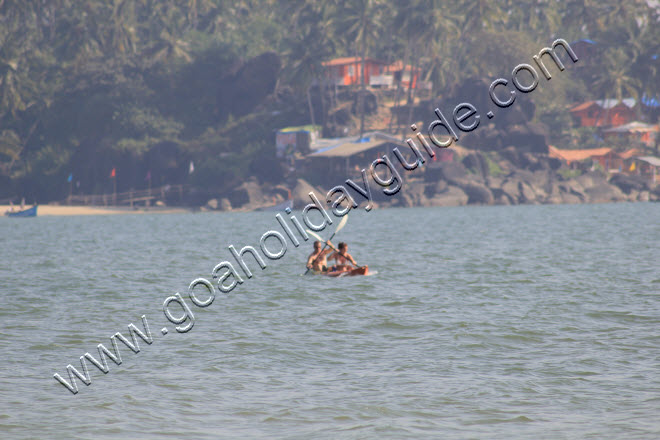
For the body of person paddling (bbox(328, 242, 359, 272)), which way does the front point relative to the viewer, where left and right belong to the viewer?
facing the viewer and to the right of the viewer

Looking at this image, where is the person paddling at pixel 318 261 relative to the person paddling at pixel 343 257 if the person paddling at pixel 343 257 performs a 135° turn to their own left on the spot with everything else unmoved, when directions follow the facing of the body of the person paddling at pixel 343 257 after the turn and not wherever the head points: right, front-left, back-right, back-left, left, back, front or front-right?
front-left
